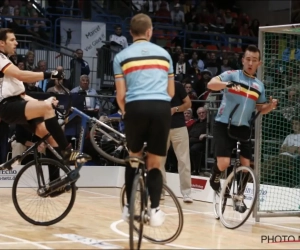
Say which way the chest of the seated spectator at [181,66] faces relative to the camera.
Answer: toward the camera

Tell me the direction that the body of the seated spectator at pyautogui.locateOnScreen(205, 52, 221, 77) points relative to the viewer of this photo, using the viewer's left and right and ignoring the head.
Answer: facing the viewer

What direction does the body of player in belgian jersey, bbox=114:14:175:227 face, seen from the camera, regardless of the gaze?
away from the camera

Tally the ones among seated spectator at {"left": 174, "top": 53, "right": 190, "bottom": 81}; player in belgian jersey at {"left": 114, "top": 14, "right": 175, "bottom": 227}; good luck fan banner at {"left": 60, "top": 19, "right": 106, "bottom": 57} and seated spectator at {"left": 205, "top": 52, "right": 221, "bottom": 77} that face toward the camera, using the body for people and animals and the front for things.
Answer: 3

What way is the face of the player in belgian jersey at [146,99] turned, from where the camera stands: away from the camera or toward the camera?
away from the camera

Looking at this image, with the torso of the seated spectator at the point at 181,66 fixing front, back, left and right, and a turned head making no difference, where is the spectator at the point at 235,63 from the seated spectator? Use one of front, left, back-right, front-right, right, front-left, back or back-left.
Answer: back-left

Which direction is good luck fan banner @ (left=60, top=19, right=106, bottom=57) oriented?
toward the camera

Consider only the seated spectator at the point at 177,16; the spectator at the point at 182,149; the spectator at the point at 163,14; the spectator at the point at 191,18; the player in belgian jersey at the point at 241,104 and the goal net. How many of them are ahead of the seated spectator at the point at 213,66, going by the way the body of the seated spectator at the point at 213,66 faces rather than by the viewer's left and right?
3

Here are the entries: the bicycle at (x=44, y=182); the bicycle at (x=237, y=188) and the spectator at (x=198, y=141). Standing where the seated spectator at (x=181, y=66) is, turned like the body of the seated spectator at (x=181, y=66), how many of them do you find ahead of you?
3

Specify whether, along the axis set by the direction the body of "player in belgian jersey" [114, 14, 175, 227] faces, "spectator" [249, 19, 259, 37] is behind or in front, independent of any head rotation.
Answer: in front

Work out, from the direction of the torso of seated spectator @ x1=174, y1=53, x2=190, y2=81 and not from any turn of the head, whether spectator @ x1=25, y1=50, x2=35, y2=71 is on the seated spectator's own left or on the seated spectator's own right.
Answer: on the seated spectator's own right

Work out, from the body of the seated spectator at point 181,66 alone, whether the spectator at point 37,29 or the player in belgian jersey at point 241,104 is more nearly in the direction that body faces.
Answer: the player in belgian jersey

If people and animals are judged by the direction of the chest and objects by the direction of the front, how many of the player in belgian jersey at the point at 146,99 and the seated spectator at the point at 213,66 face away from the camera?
1
